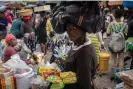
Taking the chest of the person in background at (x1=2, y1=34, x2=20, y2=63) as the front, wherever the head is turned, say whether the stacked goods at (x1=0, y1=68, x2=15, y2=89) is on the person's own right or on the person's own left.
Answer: on the person's own right
